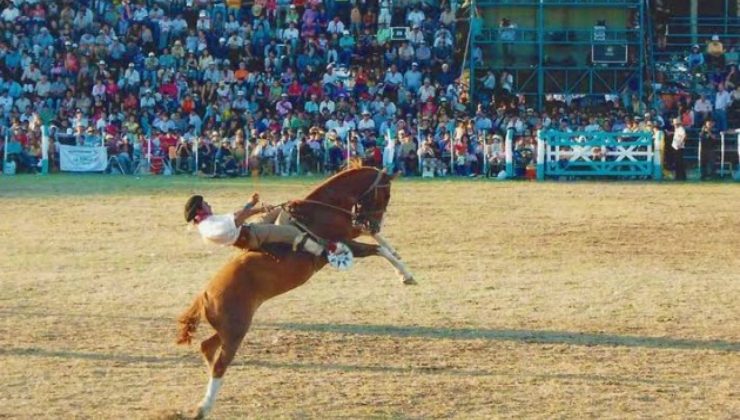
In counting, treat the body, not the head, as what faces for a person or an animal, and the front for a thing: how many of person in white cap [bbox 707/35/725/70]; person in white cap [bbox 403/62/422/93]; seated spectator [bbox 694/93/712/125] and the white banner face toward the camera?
4

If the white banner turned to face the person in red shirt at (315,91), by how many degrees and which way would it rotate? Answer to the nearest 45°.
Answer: approximately 90° to its left

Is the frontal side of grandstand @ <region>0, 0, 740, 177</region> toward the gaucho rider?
yes

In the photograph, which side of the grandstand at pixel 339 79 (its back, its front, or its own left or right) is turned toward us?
front

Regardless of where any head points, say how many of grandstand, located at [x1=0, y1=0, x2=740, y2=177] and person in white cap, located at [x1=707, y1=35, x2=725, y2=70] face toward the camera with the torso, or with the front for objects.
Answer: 2

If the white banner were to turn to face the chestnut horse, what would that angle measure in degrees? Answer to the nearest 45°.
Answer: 0° — it already faces it

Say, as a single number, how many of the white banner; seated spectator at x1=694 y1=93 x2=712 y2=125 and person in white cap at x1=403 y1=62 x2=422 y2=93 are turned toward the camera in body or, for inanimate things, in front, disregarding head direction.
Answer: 3

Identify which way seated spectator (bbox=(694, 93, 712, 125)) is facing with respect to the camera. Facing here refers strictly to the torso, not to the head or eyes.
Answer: toward the camera

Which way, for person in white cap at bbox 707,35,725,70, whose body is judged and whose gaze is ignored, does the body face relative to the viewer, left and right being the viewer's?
facing the viewer

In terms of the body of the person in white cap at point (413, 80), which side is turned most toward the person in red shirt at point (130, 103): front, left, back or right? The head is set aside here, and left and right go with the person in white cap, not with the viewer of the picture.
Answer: right
